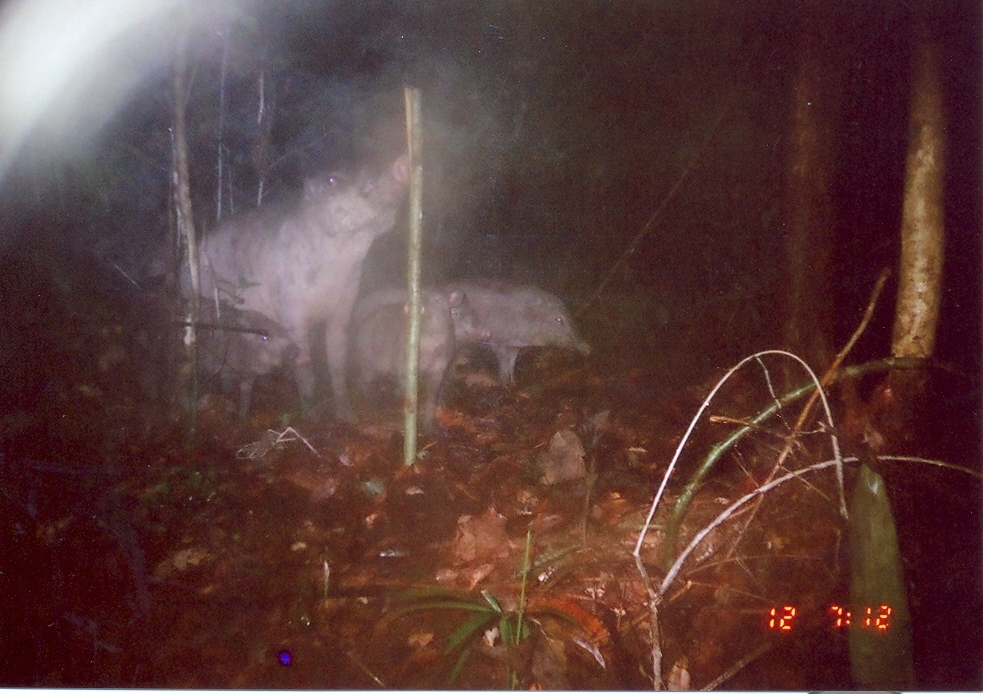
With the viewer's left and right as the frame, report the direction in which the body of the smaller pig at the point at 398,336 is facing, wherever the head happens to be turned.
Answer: facing to the right of the viewer
